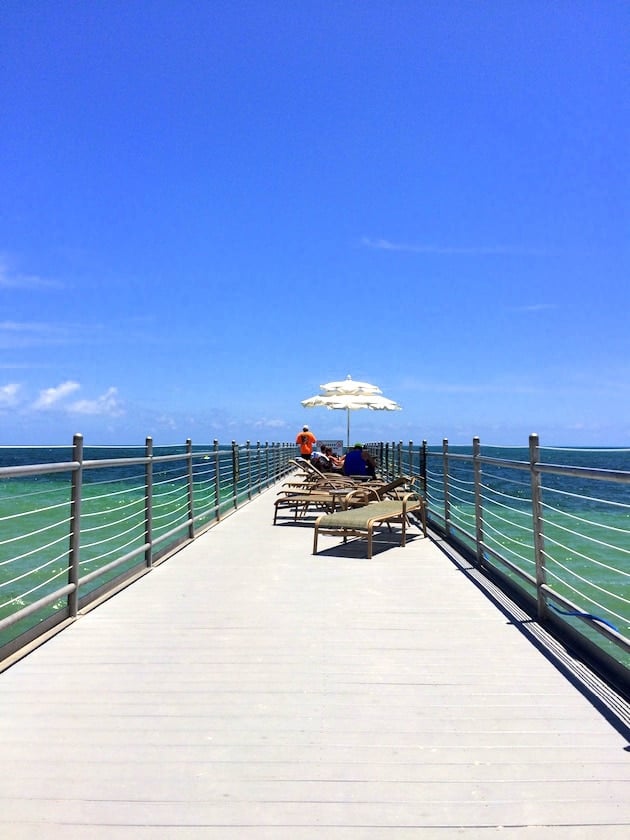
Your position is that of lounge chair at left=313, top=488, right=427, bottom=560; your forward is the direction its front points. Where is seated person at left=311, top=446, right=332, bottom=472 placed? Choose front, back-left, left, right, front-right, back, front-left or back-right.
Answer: back-right

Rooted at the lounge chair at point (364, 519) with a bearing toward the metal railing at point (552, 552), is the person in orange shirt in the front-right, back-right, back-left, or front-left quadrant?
back-left

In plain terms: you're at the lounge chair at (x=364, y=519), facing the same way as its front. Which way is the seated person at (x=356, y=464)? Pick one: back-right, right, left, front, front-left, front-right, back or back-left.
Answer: back-right

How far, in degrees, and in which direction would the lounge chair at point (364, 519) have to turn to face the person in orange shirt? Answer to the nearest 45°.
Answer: approximately 135° to its right

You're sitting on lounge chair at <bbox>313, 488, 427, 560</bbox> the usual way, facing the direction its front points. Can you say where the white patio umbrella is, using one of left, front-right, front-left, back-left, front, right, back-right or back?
back-right

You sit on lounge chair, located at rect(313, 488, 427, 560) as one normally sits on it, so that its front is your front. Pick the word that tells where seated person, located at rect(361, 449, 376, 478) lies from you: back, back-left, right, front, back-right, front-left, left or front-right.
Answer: back-right

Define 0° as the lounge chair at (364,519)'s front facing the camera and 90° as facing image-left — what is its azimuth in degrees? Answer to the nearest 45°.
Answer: approximately 45°
